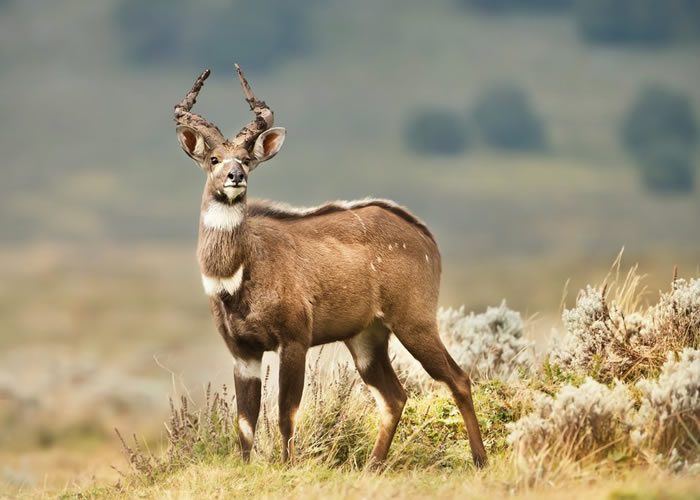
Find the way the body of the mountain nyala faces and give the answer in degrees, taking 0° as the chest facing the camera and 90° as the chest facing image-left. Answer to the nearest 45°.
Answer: approximately 45°

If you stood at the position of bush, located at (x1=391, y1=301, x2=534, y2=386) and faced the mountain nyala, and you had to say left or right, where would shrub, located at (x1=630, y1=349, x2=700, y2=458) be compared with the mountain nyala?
left

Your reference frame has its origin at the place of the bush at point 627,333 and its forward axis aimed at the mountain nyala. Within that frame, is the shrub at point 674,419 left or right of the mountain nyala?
left

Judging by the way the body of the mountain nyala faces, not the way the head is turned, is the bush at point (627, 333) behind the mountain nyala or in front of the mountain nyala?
behind

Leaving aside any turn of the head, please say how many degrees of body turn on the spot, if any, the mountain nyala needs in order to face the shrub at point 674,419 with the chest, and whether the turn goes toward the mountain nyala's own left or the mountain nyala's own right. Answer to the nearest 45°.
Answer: approximately 135° to the mountain nyala's own left

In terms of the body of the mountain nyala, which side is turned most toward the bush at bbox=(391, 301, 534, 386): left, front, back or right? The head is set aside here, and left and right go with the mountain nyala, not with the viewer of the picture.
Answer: back
